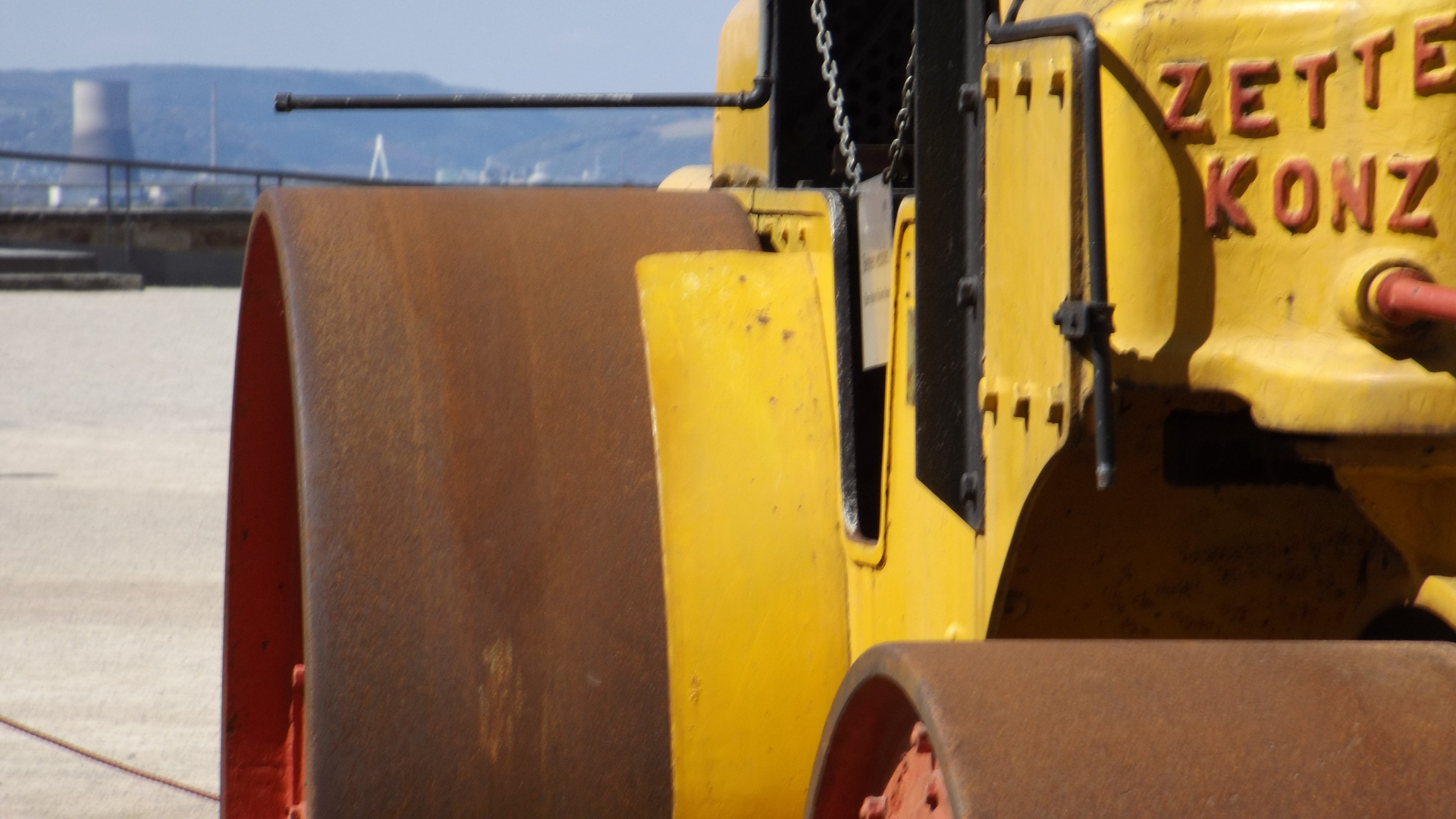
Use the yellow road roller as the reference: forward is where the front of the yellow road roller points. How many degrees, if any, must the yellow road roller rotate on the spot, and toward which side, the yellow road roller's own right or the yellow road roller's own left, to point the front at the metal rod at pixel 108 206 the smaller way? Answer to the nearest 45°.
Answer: approximately 135° to the yellow road roller's own right

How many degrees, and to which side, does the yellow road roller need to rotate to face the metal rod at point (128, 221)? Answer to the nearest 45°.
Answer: approximately 135° to its right
